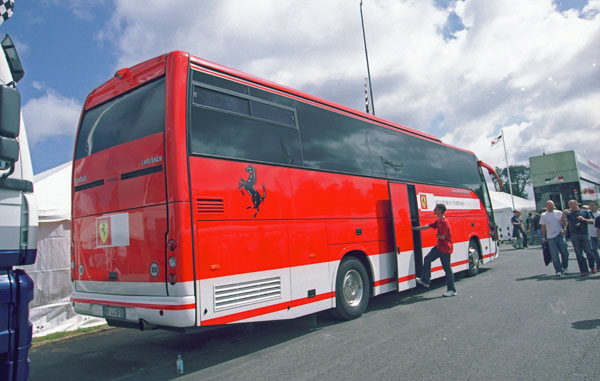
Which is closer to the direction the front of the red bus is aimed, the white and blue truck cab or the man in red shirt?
the man in red shirt

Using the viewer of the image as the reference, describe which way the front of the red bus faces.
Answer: facing away from the viewer and to the right of the viewer

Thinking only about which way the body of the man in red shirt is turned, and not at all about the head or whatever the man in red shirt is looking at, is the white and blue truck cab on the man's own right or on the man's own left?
on the man's own left

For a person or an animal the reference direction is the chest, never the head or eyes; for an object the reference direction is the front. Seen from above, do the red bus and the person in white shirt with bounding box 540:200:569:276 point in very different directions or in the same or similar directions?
very different directions

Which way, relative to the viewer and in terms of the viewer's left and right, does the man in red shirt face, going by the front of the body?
facing to the left of the viewer

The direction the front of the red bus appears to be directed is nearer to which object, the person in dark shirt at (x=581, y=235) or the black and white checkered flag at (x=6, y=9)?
the person in dark shirt

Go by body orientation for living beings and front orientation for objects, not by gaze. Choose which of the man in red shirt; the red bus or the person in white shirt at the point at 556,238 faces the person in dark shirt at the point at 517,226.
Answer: the red bus

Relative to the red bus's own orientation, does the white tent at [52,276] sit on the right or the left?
on its left
